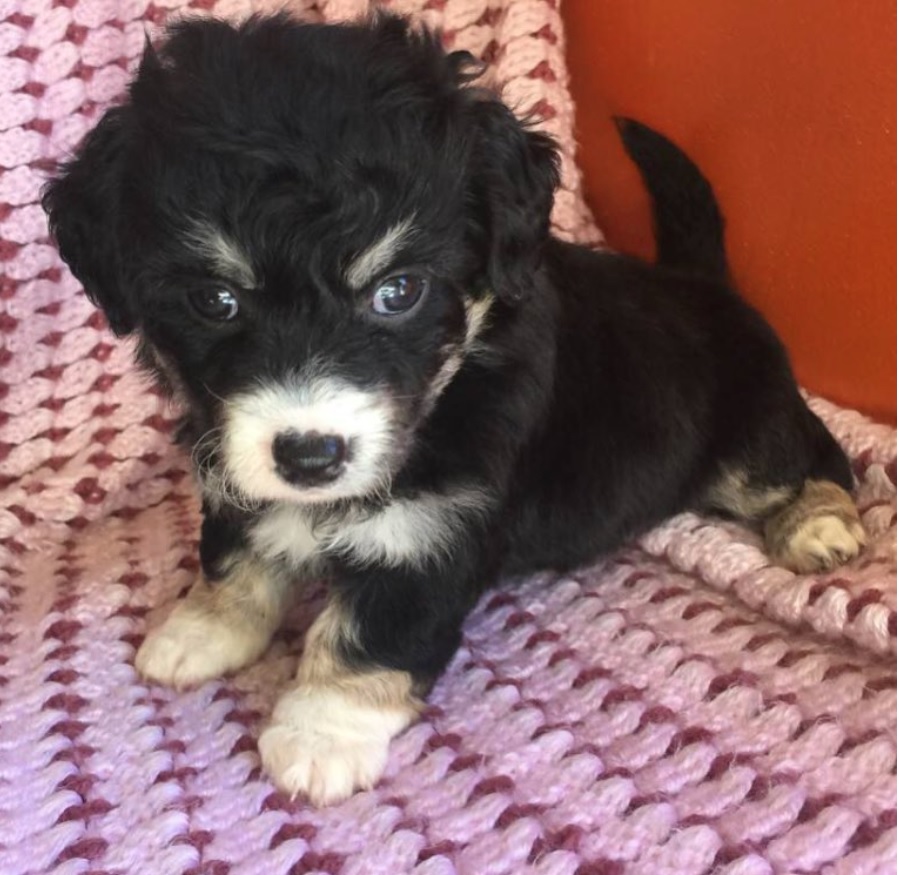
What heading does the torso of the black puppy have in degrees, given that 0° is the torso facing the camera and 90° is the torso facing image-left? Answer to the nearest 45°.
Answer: approximately 45°
